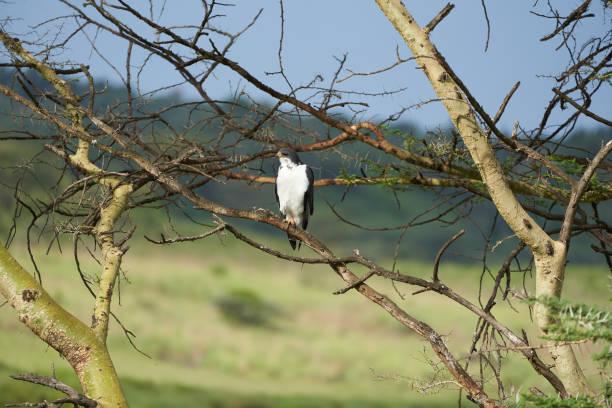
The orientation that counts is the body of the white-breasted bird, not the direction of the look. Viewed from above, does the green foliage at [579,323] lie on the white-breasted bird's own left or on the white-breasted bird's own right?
on the white-breasted bird's own left

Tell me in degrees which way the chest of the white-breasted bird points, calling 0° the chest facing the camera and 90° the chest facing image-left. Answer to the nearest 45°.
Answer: approximately 45°
